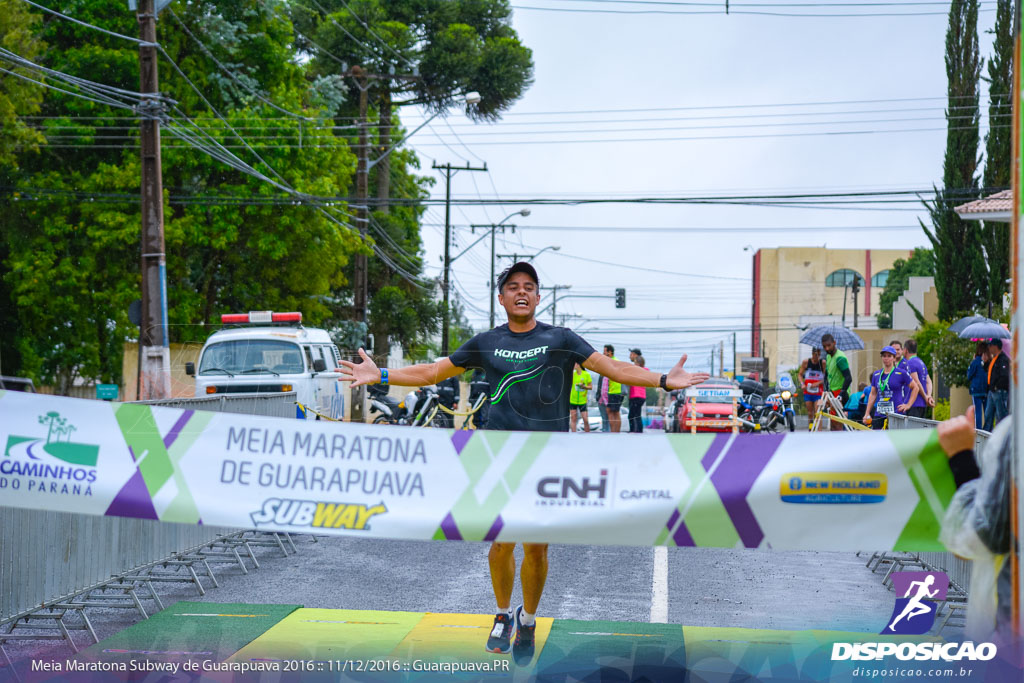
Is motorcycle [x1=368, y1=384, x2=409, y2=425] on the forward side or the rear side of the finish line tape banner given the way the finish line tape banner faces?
on the rear side

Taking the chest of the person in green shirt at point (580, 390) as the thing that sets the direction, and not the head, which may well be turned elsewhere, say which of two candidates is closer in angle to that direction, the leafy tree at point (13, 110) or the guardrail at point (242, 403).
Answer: the guardrail

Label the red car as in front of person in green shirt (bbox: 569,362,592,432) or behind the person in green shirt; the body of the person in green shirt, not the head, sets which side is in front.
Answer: behind

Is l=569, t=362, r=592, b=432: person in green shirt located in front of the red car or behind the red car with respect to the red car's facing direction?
in front

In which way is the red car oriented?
toward the camera

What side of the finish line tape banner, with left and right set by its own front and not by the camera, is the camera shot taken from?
front

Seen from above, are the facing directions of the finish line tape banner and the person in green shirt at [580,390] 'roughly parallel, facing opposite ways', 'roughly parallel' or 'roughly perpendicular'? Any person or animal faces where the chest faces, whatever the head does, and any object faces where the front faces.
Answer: roughly parallel

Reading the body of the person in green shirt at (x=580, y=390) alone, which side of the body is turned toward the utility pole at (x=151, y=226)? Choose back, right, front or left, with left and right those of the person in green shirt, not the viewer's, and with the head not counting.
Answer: right

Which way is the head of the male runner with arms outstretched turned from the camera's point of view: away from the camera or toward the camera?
toward the camera

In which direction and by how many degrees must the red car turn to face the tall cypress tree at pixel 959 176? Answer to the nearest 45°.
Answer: approximately 135° to its left

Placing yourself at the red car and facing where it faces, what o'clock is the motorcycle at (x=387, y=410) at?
The motorcycle is roughly at 2 o'clock from the red car.

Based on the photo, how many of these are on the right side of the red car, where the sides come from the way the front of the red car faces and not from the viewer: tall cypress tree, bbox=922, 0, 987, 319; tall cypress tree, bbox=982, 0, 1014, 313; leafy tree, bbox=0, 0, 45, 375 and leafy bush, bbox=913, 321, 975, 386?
1

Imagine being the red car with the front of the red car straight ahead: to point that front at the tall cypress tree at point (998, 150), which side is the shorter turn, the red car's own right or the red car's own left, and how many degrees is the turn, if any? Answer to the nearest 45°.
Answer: approximately 135° to the red car's own left

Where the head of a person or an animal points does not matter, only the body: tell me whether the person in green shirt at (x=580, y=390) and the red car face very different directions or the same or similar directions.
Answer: same or similar directions
